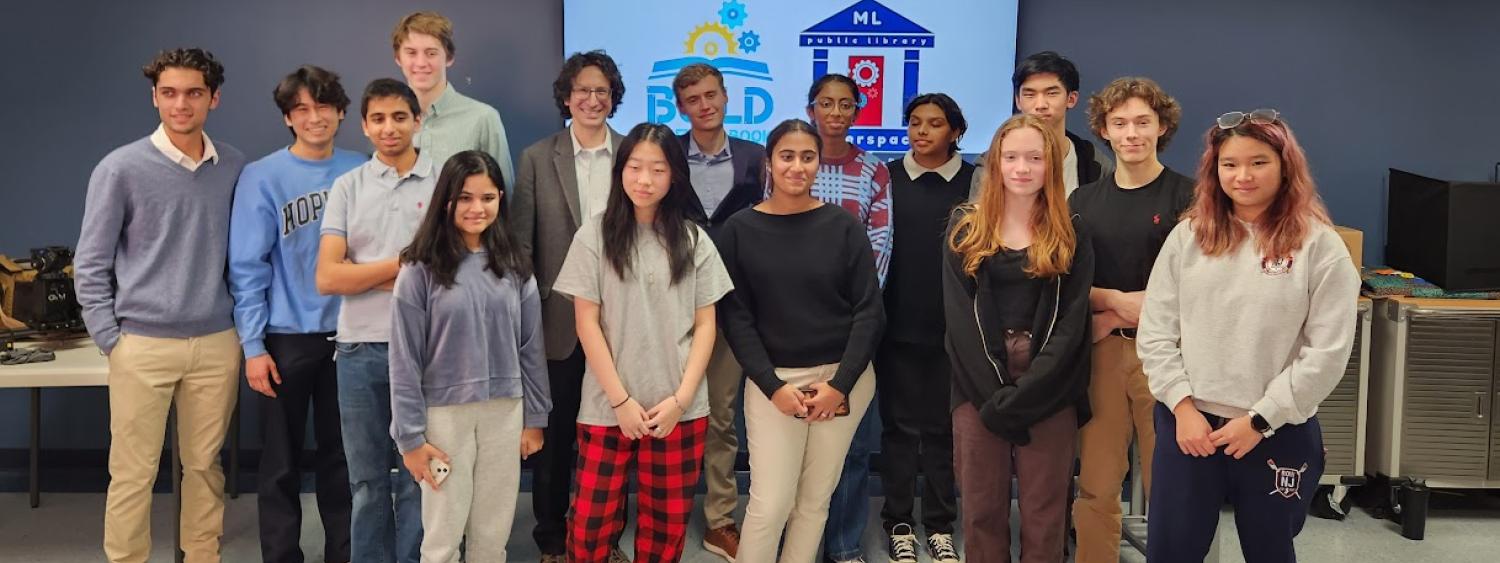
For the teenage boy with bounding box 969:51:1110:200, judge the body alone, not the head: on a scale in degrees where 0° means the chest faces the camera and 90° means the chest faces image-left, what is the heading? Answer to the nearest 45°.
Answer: approximately 0°

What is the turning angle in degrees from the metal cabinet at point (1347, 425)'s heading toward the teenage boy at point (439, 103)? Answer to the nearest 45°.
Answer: approximately 45° to its right

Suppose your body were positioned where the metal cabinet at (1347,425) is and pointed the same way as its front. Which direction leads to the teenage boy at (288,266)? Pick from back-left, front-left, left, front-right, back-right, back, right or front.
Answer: front-right

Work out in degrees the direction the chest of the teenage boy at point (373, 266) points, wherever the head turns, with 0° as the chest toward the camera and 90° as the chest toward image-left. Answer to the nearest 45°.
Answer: approximately 0°

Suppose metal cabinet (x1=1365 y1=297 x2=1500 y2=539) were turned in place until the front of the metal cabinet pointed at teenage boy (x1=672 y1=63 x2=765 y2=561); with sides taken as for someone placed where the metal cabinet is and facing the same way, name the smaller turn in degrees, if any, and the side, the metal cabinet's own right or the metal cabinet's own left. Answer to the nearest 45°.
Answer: approximately 45° to the metal cabinet's own right

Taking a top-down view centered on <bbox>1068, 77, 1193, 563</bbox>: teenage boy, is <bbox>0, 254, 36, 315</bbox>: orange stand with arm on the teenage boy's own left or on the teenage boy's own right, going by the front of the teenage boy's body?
on the teenage boy's own right

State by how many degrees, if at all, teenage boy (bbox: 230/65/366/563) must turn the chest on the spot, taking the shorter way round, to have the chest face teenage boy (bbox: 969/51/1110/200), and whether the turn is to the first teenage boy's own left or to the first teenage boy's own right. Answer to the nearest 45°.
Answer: approximately 45° to the first teenage boy's own left
